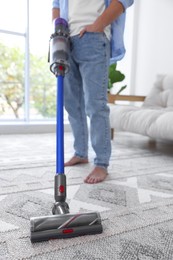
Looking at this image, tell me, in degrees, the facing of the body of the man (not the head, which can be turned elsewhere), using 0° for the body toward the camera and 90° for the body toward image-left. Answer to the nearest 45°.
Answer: approximately 45°

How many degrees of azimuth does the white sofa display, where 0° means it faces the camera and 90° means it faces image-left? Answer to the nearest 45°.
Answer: approximately 45°
